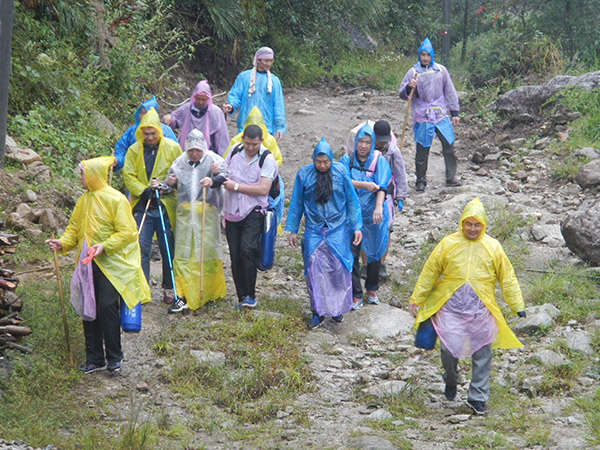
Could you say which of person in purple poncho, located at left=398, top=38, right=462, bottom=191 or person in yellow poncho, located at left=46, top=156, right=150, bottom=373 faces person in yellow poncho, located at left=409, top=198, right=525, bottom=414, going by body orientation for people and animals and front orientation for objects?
the person in purple poncho

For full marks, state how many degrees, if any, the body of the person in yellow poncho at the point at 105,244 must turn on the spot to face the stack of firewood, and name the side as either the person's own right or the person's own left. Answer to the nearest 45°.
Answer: approximately 90° to the person's own right

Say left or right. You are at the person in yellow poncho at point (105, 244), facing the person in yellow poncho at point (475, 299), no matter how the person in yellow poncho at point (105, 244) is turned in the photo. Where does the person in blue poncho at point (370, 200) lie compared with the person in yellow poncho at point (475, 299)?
left

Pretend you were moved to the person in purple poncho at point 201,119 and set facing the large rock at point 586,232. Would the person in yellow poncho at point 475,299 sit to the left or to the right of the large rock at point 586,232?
right

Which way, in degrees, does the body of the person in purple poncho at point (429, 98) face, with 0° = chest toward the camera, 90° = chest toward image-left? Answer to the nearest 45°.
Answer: approximately 0°

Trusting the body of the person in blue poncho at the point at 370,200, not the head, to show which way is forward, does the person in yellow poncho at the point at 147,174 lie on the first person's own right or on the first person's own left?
on the first person's own right

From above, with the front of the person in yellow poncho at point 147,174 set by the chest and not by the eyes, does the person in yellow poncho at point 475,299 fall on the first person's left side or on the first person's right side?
on the first person's left side

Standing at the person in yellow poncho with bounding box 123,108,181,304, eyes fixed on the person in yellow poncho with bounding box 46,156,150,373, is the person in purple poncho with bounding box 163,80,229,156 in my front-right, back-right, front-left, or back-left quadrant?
back-right

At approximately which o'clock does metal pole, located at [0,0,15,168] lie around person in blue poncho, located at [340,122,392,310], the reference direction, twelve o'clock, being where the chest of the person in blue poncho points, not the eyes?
The metal pole is roughly at 3 o'clock from the person in blue poncho.

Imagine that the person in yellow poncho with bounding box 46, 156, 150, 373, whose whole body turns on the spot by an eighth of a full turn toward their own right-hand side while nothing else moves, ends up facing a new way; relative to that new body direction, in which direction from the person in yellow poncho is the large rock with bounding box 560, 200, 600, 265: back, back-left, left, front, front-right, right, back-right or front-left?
back

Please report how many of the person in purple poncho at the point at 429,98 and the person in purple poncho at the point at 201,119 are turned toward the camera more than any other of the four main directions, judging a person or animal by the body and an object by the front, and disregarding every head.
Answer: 2

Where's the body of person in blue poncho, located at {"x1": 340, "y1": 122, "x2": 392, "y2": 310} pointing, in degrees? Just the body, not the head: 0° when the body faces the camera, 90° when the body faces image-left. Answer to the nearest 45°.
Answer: approximately 0°
